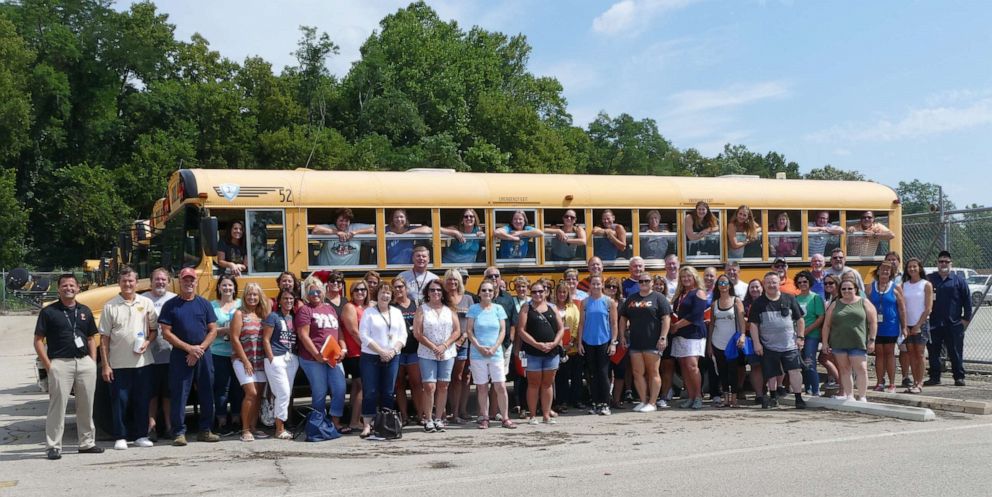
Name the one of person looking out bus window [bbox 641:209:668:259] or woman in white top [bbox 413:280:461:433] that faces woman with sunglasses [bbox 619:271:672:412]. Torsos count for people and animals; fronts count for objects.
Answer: the person looking out bus window

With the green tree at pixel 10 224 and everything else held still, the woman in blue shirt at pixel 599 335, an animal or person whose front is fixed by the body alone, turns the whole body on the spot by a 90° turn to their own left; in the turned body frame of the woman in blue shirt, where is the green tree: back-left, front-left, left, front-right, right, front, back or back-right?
back-left

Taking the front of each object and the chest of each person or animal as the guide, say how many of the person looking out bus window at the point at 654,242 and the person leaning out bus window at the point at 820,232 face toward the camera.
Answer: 2

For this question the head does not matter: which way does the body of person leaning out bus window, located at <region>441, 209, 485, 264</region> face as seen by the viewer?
toward the camera

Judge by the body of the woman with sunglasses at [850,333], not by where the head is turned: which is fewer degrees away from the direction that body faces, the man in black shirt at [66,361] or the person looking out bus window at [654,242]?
the man in black shirt

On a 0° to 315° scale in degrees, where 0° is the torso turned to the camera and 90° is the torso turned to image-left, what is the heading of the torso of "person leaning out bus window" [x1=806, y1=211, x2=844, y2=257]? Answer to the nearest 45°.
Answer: approximately 0°

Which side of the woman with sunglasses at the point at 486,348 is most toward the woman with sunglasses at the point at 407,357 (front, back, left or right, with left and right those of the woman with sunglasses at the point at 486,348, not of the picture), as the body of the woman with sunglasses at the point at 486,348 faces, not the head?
right

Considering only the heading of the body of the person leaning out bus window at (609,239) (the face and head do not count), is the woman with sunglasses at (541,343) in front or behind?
in front

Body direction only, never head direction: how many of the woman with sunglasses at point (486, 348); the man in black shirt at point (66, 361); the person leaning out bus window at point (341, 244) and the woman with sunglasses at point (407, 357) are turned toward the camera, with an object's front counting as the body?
4

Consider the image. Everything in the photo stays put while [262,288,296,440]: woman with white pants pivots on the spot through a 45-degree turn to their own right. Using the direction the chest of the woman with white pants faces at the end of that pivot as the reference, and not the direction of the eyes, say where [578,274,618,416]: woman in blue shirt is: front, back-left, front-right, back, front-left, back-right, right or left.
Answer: left

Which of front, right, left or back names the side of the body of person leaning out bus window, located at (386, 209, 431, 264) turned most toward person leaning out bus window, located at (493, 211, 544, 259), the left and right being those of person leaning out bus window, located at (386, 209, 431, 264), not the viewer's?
left

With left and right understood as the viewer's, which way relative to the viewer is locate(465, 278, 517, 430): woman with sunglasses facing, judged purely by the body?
facing the viewer

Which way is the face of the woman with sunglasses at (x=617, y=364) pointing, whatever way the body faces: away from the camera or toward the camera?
toward the camera
